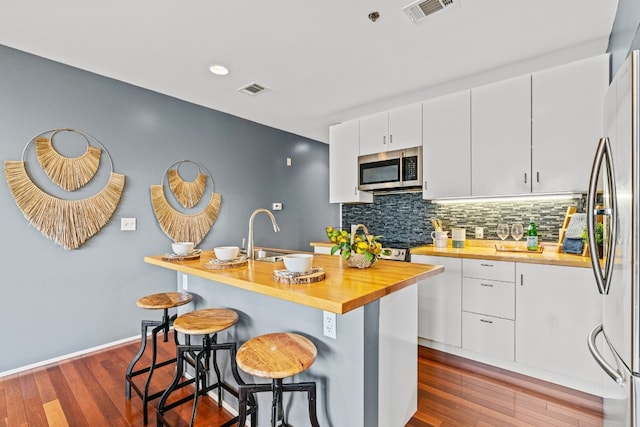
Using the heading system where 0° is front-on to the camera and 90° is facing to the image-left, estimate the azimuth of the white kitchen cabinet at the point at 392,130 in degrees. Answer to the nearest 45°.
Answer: approximately 45°

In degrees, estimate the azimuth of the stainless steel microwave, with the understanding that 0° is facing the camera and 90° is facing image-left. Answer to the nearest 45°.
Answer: approximately 45°

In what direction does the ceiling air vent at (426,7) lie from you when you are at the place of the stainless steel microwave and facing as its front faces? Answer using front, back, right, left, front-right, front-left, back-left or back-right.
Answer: front-left

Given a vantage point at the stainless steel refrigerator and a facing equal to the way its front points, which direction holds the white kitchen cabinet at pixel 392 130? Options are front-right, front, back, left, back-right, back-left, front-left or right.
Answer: front-right

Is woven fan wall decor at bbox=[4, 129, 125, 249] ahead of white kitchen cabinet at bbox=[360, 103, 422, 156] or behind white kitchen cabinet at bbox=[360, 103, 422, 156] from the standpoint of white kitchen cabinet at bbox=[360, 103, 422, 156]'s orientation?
ahead

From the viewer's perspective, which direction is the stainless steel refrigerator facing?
to the viewer's left

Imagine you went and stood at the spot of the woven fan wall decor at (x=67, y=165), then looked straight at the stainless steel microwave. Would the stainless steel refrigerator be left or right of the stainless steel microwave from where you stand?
right

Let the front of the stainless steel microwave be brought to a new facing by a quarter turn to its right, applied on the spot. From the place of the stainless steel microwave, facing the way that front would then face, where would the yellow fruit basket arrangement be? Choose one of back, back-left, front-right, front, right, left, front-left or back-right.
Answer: back-left

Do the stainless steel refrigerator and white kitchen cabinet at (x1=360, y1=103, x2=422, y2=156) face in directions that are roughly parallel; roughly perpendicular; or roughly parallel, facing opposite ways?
roughly perpendicular

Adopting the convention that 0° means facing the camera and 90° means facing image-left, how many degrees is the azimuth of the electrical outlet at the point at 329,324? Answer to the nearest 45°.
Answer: approximately 45°

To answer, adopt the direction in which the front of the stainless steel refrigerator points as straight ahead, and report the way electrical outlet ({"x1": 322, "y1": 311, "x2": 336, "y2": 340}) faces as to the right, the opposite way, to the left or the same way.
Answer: to the left

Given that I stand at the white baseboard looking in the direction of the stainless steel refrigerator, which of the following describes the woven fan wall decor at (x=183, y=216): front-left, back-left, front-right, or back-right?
front-left

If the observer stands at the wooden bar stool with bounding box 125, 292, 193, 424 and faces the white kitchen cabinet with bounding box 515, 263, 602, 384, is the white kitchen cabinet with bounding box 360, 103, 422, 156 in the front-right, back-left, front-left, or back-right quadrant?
front-left

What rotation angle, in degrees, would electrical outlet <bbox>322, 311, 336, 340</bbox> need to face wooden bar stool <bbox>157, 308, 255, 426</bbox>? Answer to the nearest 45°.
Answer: approximately 45° to its right

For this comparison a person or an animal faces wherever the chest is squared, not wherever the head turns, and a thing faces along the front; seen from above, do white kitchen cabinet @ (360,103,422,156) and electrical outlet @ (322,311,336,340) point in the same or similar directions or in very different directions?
same or similar directions
